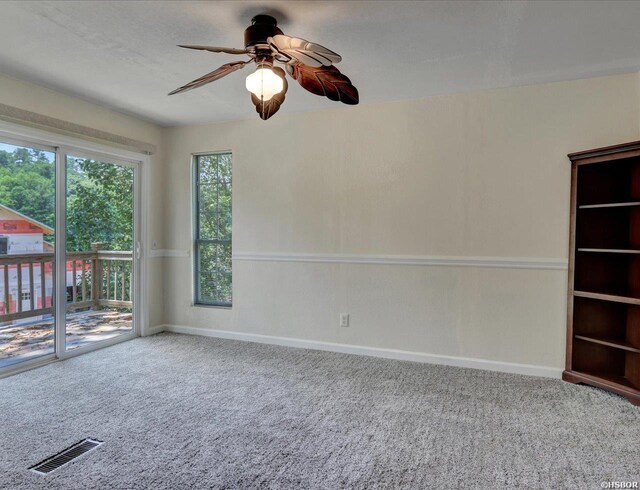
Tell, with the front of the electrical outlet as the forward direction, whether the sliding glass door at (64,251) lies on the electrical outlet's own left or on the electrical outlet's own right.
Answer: on the electrical outlet's own right

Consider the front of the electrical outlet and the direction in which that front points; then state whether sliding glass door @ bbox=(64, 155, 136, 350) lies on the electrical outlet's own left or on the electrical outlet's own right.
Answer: on the electrical outlet's own right

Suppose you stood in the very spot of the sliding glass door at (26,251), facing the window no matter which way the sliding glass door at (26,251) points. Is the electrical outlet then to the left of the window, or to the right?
right

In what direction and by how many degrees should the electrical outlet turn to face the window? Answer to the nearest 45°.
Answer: approximately 90° to its right

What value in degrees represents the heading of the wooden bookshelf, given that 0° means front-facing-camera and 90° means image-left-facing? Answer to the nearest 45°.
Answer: approximately 45°
